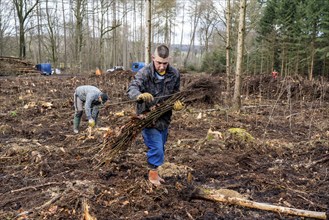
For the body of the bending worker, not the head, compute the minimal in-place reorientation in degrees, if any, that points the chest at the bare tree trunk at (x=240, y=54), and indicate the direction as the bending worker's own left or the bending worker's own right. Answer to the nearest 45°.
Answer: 0° — they already face it

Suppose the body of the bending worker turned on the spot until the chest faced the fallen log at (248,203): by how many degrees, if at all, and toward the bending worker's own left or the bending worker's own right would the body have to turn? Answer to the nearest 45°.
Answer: approximately 45° to the bending worker's own right

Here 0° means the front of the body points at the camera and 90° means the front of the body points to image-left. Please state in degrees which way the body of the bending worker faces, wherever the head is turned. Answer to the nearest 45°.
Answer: approximately 270°

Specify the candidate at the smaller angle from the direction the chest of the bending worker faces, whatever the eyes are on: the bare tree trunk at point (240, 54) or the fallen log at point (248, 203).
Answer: the bare tree trunk

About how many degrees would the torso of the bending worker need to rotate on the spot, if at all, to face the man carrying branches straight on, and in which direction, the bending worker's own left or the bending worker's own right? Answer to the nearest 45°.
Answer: approximately 90° to the bending worker's own right

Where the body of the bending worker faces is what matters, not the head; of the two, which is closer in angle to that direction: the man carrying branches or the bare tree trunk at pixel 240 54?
the bare tree trunk
